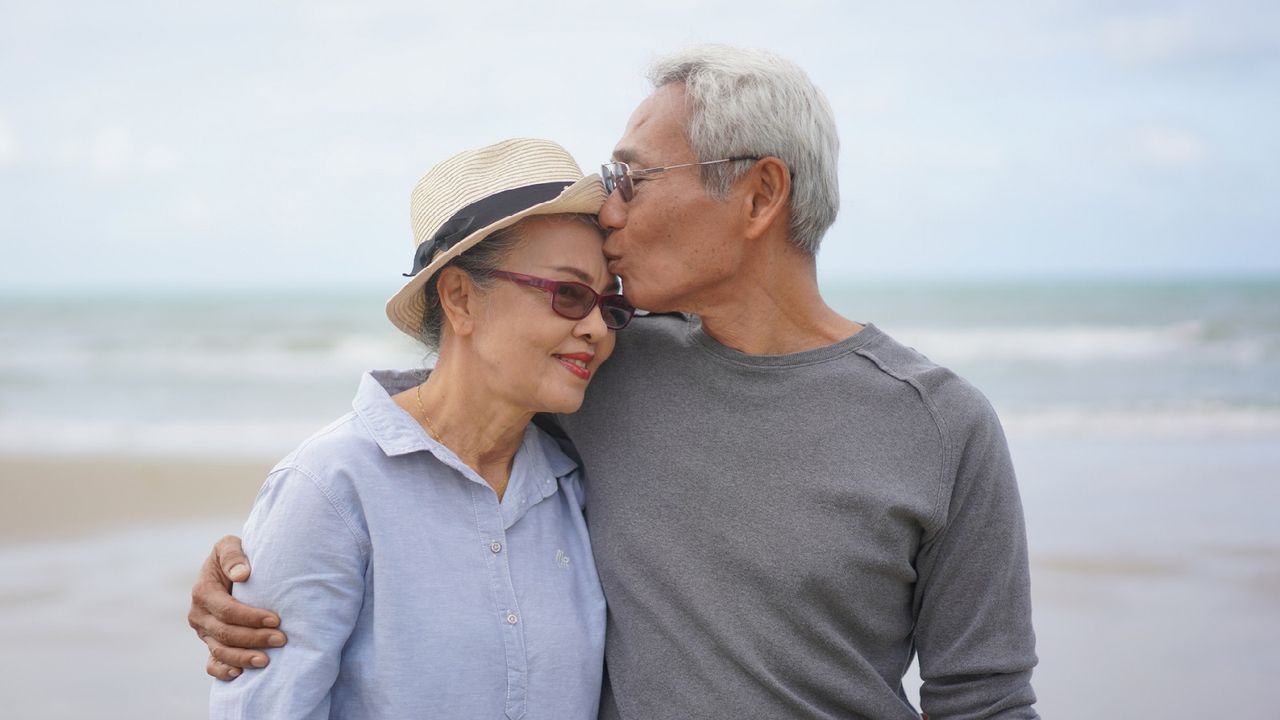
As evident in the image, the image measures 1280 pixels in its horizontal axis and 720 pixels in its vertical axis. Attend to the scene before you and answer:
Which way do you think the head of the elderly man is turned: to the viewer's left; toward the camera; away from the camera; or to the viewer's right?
to the viewer's left

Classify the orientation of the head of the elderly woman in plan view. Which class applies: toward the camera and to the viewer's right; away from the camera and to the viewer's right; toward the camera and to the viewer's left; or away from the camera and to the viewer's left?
toward the camera and to the viewer's right

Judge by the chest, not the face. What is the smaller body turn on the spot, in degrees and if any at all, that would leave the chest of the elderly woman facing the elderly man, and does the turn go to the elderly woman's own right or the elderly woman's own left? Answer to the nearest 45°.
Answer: approximately 45° to the elderly woman's own left

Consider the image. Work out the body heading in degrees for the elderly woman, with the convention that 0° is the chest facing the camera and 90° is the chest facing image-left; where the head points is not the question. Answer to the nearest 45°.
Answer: approximately 315°
